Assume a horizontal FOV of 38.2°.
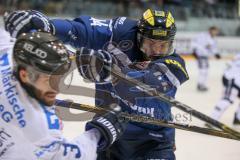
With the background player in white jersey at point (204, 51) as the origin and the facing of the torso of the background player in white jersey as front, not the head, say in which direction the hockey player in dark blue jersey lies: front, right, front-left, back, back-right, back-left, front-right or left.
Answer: front-right

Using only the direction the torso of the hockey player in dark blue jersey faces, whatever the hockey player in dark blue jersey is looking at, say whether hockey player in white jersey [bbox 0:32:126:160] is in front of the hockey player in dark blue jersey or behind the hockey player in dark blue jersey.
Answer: in front

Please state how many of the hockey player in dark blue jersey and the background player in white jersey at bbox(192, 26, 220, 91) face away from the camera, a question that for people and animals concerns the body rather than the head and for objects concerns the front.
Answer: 0

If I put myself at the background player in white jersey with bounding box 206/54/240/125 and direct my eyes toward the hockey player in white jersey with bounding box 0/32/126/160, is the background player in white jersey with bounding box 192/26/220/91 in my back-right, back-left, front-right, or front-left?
back-right

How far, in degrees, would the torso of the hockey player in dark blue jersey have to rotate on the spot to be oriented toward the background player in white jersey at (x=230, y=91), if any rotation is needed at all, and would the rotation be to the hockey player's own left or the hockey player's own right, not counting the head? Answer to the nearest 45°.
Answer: approximately 180°

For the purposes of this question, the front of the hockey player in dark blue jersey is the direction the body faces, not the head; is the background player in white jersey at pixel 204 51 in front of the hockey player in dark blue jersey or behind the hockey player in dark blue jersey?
behind

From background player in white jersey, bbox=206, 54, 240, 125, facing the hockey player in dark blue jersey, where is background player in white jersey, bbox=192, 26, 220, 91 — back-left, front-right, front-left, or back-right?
back-right

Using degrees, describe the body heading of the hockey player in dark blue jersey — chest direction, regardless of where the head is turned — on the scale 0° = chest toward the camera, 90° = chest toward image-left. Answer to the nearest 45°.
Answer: approximately 45°

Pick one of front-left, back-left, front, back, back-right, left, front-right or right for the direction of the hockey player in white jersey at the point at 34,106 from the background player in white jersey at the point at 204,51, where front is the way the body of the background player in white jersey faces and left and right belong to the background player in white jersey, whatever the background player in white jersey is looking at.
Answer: front-right

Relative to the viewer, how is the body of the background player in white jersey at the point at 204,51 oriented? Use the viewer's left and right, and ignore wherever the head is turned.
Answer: facing the viewer and to the right of the viewer
